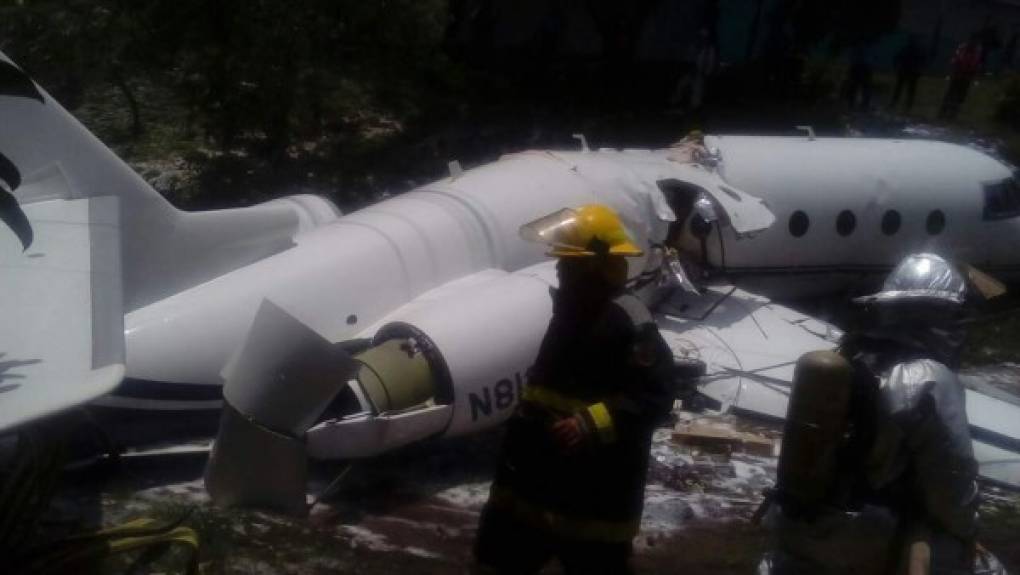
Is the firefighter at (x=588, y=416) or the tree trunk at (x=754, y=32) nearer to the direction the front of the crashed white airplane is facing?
the tree trunk

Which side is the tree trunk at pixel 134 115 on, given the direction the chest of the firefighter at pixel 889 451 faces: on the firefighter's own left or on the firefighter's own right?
on the firefighter's own left

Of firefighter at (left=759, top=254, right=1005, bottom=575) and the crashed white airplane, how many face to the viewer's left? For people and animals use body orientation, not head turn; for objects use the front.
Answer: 0

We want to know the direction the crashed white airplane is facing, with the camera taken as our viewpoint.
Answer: facing away from the viewer and to the right of the viewer

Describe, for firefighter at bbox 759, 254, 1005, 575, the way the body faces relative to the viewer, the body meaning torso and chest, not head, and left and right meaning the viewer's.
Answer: facing away from the viewer and to the right of the viewer

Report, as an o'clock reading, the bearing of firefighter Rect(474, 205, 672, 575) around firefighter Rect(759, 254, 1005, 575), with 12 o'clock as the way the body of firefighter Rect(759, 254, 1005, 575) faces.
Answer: firefighter Rect(474, 205, 672, 575) is roughly at 8 o'clock from firefighter Rect(759, 254, 1005, 575).

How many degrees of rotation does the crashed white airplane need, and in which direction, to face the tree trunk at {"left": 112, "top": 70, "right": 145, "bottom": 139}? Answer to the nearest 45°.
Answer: approximately 90° to its left

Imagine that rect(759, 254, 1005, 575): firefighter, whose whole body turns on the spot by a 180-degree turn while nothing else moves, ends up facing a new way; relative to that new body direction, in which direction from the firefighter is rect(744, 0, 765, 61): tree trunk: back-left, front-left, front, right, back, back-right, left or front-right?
back-right

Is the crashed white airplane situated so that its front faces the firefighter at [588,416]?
no
